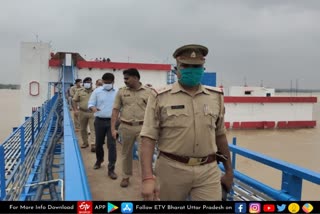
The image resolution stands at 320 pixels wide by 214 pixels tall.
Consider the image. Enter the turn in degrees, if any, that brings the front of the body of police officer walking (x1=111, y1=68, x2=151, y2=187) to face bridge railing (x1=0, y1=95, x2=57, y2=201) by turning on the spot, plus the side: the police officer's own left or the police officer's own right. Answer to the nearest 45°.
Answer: approximately 90° to the police officer's own right

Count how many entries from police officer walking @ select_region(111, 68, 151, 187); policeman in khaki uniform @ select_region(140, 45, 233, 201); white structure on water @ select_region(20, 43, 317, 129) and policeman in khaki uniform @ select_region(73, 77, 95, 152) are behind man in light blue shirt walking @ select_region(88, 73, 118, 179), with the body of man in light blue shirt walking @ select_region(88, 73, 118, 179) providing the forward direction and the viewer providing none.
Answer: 2

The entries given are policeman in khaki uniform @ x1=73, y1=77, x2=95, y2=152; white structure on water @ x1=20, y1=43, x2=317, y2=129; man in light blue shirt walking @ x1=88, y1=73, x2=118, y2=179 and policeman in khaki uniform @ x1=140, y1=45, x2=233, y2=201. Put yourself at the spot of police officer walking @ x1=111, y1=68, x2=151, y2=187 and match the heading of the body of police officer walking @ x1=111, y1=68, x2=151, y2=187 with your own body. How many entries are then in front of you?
1

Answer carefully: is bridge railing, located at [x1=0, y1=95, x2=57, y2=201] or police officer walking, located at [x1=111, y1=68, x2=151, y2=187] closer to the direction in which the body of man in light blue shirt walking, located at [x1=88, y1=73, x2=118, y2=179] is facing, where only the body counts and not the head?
the police officer walking

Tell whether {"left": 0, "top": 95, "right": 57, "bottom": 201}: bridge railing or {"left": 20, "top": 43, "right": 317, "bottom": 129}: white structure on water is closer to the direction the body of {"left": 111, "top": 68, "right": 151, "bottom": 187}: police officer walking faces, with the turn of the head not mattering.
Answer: the bridge railing

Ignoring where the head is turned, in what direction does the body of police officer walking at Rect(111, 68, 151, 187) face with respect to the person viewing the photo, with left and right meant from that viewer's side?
facing the viewer

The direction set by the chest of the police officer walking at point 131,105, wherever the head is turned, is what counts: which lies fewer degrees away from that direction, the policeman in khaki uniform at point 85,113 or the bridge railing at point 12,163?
the bridge railing

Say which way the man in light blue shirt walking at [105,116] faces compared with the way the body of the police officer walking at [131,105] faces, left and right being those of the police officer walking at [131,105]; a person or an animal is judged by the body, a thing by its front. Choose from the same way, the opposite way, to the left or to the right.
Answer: the same way

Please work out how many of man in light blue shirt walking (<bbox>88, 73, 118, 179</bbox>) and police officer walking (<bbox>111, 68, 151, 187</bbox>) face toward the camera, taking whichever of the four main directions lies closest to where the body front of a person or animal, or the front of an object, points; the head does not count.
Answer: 2

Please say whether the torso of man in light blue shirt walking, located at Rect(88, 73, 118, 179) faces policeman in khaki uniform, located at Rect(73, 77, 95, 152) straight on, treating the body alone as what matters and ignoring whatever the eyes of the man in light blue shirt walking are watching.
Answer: no

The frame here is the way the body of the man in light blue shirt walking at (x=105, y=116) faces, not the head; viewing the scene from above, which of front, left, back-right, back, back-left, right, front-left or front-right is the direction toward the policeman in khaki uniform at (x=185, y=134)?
front

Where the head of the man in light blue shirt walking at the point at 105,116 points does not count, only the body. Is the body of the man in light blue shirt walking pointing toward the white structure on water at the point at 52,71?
no

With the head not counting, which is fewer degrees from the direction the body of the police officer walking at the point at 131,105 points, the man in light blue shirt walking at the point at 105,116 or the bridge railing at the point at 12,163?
the bridge railing

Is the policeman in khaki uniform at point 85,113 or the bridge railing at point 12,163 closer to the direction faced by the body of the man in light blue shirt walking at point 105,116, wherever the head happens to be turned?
the bridge railing

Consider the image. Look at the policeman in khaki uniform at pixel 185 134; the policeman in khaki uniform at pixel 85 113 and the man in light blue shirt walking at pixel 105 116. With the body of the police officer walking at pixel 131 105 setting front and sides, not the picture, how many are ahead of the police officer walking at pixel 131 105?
1

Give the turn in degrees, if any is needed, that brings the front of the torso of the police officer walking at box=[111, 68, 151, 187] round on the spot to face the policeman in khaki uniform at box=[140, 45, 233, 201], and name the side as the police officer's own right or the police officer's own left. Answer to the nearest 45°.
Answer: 0° — they already face them

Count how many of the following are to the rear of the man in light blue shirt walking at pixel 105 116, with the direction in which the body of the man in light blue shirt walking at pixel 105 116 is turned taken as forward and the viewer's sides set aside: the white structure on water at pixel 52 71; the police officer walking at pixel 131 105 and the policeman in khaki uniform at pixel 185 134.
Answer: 1

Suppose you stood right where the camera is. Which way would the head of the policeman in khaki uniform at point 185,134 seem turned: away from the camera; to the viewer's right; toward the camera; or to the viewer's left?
toward the camera
